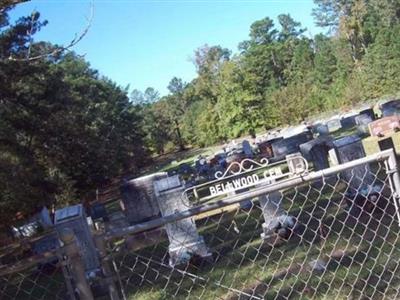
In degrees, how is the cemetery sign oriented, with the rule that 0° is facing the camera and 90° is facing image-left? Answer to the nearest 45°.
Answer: approximately 0°

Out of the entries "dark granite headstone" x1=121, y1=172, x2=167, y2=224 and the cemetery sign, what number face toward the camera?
2

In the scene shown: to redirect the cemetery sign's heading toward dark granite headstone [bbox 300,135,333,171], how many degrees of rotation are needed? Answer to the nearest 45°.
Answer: approximately 180°

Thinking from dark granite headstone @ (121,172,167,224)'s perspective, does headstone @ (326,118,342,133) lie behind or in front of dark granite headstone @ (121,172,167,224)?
behind

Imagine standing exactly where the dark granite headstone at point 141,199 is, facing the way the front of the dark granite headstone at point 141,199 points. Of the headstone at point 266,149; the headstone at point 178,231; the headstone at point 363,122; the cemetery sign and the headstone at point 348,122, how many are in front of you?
2

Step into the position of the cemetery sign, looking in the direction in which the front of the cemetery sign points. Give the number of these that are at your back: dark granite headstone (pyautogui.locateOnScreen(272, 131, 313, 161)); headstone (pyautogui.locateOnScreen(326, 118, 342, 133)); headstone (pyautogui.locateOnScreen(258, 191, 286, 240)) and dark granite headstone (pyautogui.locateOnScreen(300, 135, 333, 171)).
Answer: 4

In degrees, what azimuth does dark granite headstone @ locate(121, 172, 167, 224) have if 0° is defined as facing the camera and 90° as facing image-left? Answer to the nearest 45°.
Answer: approximately 0°

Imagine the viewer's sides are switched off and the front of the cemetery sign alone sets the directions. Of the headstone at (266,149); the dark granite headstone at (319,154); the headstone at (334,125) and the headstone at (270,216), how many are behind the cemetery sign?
4

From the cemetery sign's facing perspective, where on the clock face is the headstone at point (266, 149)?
The headstone is roughly at 6 o'clock from the cemetery sign.
